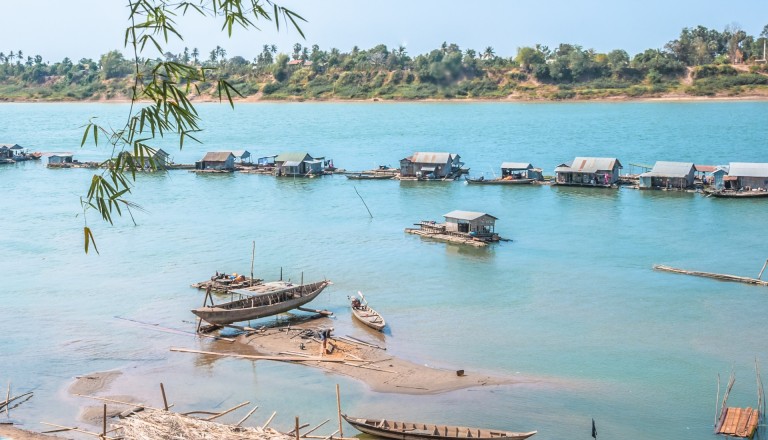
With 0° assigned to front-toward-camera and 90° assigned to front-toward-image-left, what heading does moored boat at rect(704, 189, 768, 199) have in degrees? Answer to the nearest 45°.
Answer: approximately 90°

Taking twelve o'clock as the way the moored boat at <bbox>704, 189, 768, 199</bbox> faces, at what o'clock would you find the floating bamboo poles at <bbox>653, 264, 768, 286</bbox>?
The floating bamboo poles is roughly at 9 o'clock from the moored boat.

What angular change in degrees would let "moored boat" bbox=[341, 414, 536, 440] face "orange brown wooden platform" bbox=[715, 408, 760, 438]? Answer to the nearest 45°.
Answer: approximately 180°

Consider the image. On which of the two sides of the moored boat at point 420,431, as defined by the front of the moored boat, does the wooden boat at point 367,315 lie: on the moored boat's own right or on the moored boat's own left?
on the moored boat's own right

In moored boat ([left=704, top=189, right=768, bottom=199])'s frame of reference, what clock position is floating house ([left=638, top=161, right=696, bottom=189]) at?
The floating house is roughly at 1 o'clock from the moored boat.

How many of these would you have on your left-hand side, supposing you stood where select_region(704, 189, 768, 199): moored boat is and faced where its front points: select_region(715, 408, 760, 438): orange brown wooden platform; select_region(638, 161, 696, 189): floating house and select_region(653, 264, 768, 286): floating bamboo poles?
2

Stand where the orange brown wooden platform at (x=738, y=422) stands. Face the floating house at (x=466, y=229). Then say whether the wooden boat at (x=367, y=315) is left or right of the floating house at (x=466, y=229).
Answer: left

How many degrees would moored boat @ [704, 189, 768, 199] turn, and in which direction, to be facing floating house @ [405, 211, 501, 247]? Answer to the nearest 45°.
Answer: approximately 45° to its left

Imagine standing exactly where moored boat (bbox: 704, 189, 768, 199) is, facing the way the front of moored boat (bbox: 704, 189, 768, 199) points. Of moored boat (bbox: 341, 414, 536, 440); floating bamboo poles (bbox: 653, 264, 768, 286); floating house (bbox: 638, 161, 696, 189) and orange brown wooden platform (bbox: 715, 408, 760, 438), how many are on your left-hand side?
3

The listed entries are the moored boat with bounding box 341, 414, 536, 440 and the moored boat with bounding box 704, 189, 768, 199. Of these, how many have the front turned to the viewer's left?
2
